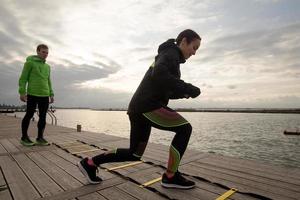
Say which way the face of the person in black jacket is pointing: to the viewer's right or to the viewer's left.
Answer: to the viewer's right

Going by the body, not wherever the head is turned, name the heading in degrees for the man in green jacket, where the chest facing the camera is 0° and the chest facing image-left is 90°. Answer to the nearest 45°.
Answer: approximately 315°

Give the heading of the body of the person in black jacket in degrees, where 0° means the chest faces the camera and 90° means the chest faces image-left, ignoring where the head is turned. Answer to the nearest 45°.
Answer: approximately 270°

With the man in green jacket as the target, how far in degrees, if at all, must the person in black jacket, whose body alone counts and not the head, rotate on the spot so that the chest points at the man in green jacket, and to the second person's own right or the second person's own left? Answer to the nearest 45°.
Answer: approximately 135° to the second person's own left
